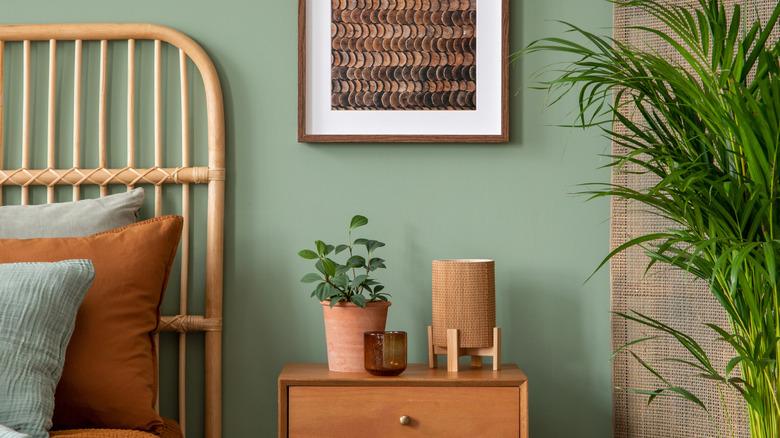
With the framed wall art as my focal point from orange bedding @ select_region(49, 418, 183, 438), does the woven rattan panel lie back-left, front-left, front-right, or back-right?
front-right

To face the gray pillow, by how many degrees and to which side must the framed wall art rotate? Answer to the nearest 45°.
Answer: approximately 90° to its right

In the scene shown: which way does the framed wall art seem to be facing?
toward the camera

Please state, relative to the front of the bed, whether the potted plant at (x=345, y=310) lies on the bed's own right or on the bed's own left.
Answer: on the bed's own left

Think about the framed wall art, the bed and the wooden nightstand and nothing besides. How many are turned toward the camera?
3

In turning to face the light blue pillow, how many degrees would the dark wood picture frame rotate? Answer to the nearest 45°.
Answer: approximately 45° to its right

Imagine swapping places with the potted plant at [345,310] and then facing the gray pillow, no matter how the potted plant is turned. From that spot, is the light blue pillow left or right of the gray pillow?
left
